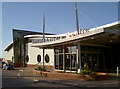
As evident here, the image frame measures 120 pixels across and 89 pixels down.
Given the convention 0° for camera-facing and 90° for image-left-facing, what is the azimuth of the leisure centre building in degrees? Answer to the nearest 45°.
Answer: approximately 45°
